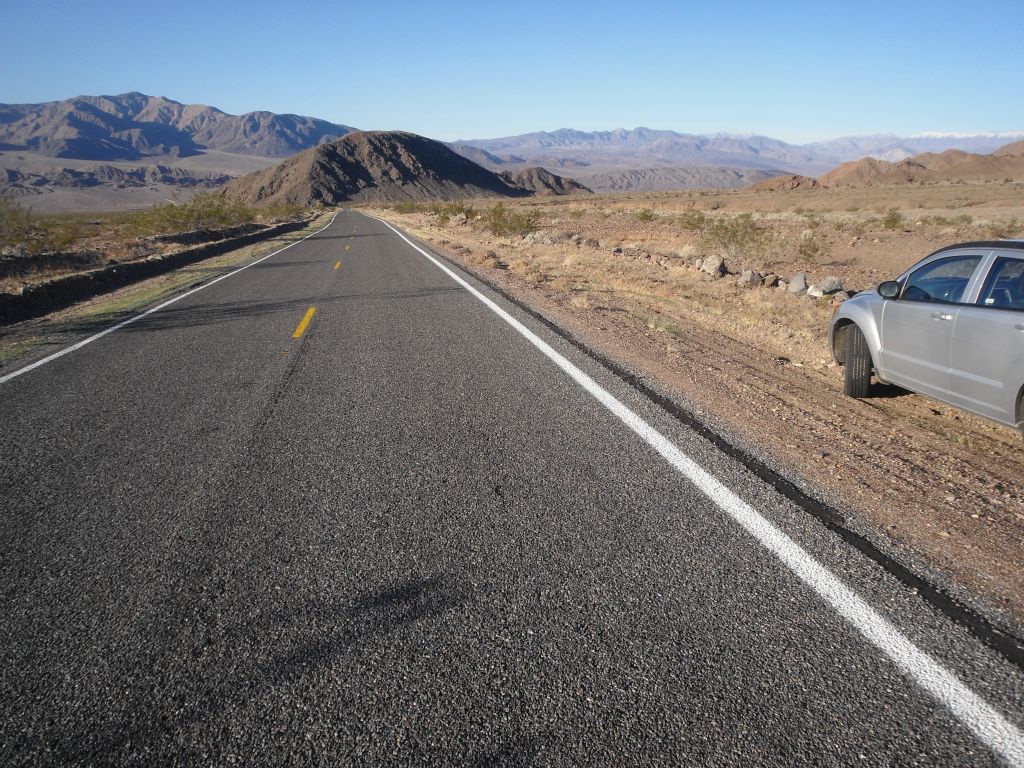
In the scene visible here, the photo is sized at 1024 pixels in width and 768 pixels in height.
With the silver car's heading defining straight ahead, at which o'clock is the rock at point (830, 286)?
The rock is roughly at 1 o'clock from the silver car.

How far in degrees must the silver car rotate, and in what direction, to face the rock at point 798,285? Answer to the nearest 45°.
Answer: approximately 45° to its right

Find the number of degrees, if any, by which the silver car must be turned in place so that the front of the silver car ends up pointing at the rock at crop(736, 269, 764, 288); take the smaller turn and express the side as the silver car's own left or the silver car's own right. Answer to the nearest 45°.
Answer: approximately 45° to the silver car's own right

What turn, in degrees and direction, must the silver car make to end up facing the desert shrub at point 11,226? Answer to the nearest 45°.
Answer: approximately 45° to its left

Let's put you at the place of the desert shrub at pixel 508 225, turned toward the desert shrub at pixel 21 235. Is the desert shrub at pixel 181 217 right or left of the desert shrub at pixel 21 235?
right

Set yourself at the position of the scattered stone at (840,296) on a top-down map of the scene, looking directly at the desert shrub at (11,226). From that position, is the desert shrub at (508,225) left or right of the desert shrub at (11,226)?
right

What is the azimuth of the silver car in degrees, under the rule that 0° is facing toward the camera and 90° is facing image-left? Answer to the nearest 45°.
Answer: approximately 135°
